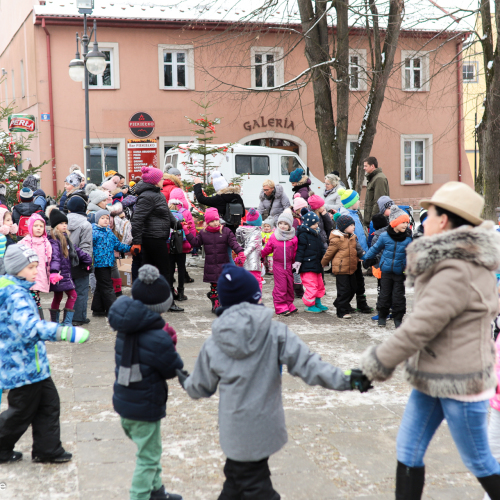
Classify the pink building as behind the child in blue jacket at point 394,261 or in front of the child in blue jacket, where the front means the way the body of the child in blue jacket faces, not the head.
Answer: behind

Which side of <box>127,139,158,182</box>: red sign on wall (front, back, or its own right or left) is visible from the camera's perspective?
front

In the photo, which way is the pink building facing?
toward the camera

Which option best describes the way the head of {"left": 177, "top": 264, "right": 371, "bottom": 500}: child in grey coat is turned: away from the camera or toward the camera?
away from the camera

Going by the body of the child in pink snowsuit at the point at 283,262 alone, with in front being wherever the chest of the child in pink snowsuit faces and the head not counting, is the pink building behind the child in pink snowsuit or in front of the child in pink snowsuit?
behind

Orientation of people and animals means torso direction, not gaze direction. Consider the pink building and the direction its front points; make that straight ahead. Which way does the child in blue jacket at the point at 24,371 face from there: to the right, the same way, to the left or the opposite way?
to the left

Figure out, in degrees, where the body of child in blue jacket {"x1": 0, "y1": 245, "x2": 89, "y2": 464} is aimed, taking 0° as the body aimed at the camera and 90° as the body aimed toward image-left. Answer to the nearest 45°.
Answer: approximately 270°

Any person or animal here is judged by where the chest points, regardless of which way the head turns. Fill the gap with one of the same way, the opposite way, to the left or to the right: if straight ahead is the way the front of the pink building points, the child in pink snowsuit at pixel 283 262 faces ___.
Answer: the same way

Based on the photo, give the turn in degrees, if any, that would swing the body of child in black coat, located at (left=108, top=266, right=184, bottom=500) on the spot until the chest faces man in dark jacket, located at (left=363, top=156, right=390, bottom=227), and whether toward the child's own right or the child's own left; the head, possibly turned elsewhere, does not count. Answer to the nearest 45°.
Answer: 0° — they already face them

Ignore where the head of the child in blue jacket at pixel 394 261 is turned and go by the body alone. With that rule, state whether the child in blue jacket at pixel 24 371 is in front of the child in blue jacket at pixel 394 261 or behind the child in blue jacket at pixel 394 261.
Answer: in front

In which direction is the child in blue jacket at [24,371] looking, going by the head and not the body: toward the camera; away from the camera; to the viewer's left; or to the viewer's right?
to the viewer's right

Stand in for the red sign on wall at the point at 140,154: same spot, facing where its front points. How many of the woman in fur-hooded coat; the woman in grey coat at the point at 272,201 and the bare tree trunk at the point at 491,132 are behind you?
0

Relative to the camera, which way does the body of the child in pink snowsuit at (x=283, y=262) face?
toward the camera

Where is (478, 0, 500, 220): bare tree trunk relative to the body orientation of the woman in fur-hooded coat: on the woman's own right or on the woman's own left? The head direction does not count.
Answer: on the woman's own right

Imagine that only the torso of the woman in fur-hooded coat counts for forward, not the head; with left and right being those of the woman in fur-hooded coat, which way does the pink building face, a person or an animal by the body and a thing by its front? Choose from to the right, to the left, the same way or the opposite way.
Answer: to the left

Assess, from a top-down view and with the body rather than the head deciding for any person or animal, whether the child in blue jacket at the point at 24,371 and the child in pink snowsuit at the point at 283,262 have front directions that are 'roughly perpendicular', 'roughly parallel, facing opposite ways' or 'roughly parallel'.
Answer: roughly perpendicular
